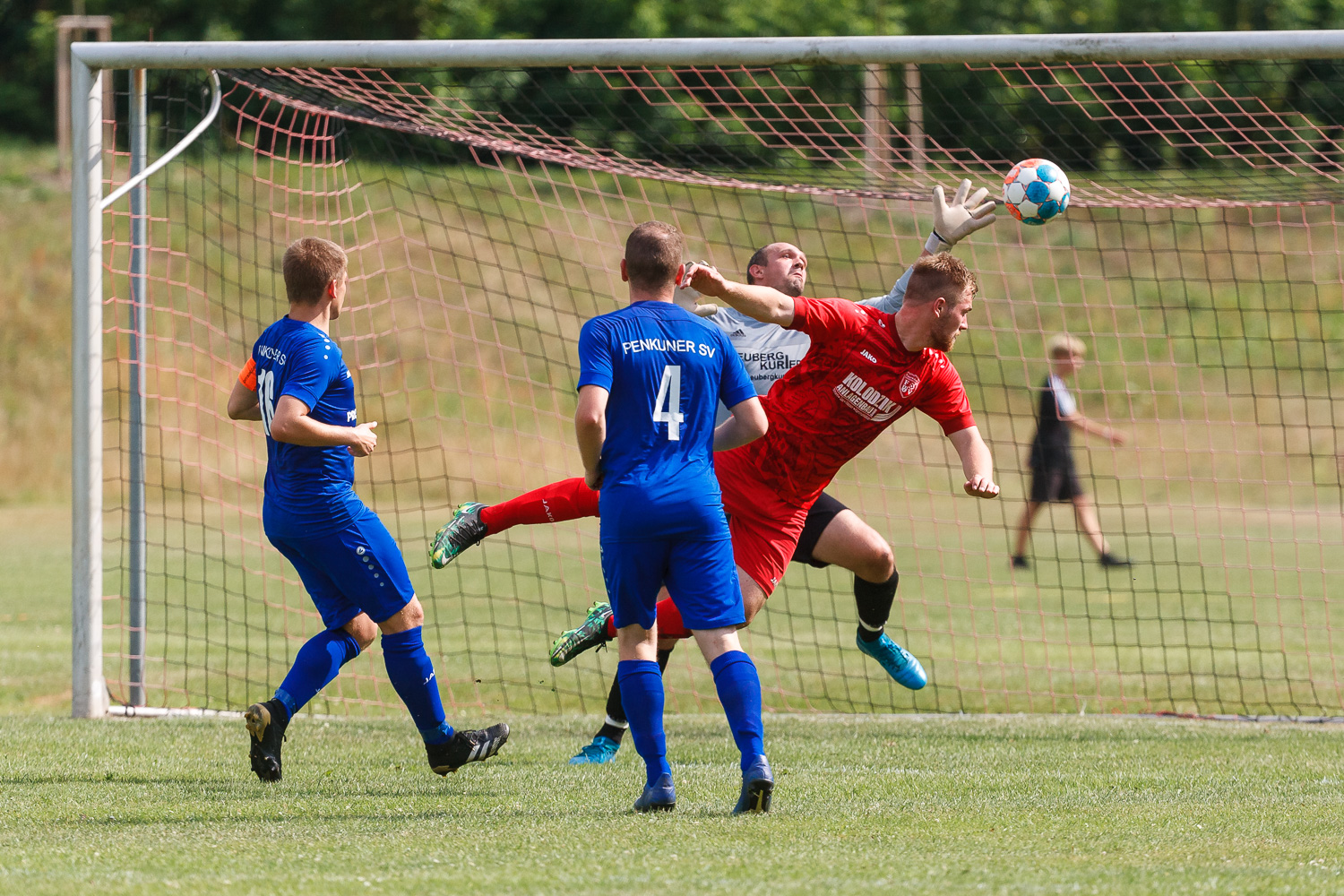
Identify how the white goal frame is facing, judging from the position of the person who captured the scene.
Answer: facing the viewer

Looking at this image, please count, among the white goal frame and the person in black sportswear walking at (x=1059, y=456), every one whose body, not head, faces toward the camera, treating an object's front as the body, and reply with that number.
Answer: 1

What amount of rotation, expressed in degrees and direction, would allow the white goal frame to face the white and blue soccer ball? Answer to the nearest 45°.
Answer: approximately 90° to its left

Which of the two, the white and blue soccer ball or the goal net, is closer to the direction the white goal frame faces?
the white and blue soccer ball

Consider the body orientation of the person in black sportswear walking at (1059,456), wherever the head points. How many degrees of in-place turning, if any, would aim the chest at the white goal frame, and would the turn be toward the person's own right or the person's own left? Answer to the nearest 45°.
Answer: approximately 135° to the person's own right

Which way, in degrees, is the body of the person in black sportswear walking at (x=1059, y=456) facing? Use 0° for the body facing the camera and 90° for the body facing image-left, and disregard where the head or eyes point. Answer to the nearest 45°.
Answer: approximately 270°

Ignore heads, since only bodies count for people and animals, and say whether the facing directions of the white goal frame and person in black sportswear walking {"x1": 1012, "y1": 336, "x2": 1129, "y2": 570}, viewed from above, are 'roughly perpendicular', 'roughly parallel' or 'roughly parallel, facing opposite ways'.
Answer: roughly perpendicular

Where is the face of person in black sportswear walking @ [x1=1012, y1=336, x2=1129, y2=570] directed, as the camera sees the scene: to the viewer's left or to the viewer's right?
to the viewer's right

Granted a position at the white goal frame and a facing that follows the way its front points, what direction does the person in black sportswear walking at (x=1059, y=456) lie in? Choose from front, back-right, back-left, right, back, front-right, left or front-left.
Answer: back-left

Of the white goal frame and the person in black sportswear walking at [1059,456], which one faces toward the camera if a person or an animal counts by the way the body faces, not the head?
the white goal frame

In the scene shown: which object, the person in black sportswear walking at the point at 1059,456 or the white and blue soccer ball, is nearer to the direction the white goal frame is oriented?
the white and blue soccer ball
